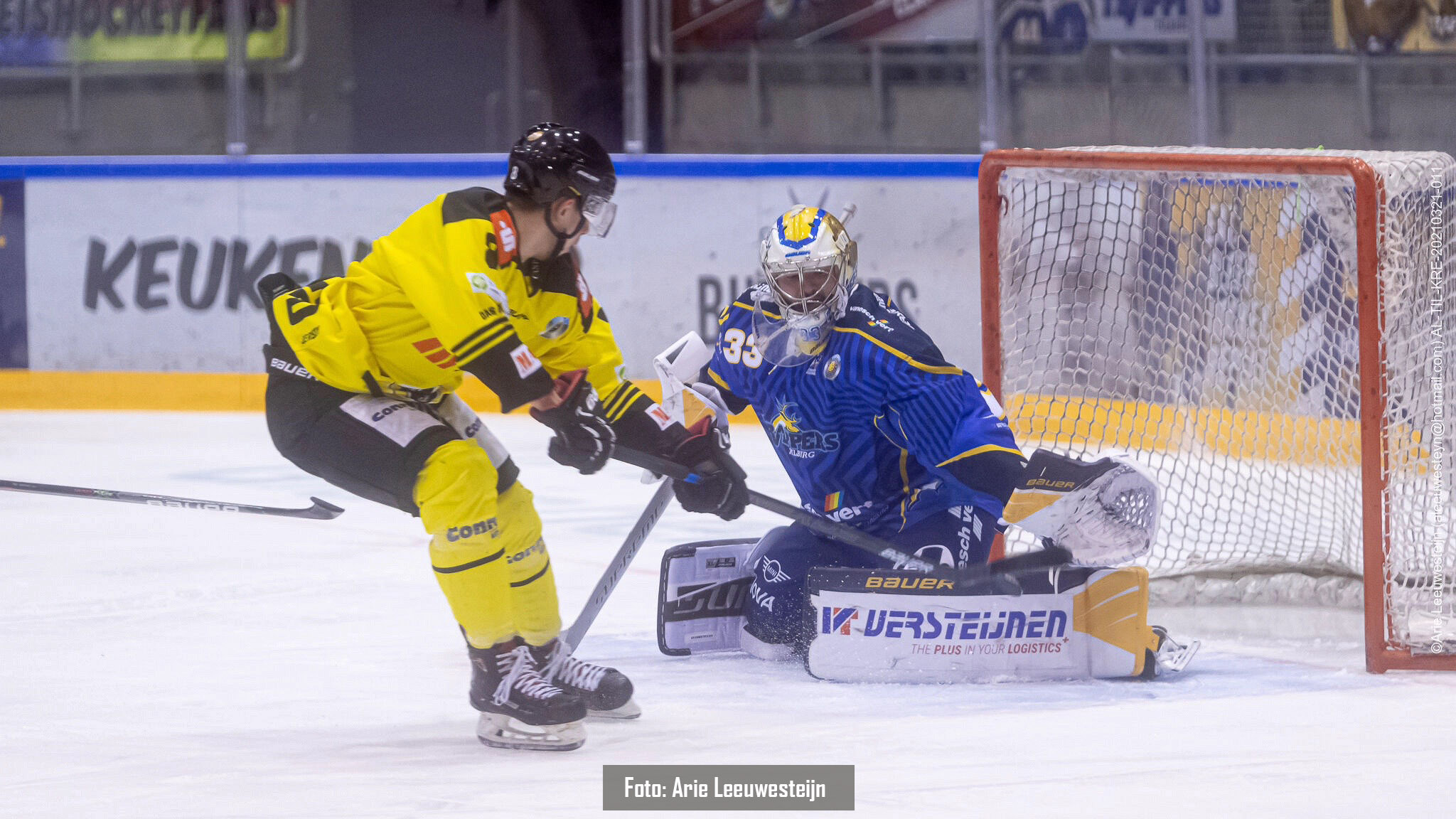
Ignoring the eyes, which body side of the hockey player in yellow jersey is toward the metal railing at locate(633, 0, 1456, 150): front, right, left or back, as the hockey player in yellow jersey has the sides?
left

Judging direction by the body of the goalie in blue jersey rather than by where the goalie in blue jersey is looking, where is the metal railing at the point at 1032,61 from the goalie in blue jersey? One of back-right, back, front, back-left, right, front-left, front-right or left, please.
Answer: back-right

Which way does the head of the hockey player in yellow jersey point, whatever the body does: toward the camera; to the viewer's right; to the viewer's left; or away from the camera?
to the viewer's right

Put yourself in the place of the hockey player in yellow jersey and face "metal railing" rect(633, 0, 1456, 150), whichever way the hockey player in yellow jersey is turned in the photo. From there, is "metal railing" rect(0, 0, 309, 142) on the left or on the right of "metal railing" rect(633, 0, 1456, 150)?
left

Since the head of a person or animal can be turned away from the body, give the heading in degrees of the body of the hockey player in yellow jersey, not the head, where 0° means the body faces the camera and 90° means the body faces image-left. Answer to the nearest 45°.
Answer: approximately 315°

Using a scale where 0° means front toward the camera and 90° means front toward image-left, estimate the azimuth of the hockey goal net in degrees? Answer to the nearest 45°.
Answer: approximately 45°

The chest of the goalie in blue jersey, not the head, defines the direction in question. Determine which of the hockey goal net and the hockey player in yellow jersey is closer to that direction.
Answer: the hockey player in yellow jersey
